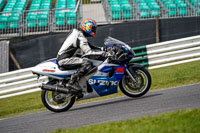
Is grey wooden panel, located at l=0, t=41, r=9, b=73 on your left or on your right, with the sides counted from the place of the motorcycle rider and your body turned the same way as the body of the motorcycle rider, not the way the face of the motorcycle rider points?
on your left

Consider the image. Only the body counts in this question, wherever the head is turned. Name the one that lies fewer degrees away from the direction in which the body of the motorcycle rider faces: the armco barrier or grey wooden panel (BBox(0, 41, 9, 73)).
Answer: the armco barrier

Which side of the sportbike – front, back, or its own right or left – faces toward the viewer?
right

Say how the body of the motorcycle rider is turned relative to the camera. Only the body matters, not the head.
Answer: to the viewer's right

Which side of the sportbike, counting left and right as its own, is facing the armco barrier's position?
left

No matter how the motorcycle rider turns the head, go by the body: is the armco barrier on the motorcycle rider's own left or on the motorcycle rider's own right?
on the motorcycle rider's own left

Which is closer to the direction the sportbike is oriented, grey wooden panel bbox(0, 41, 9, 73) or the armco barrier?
the armco barrier

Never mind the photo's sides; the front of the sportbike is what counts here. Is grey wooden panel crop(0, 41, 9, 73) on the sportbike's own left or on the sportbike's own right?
on the sportbike's own left
